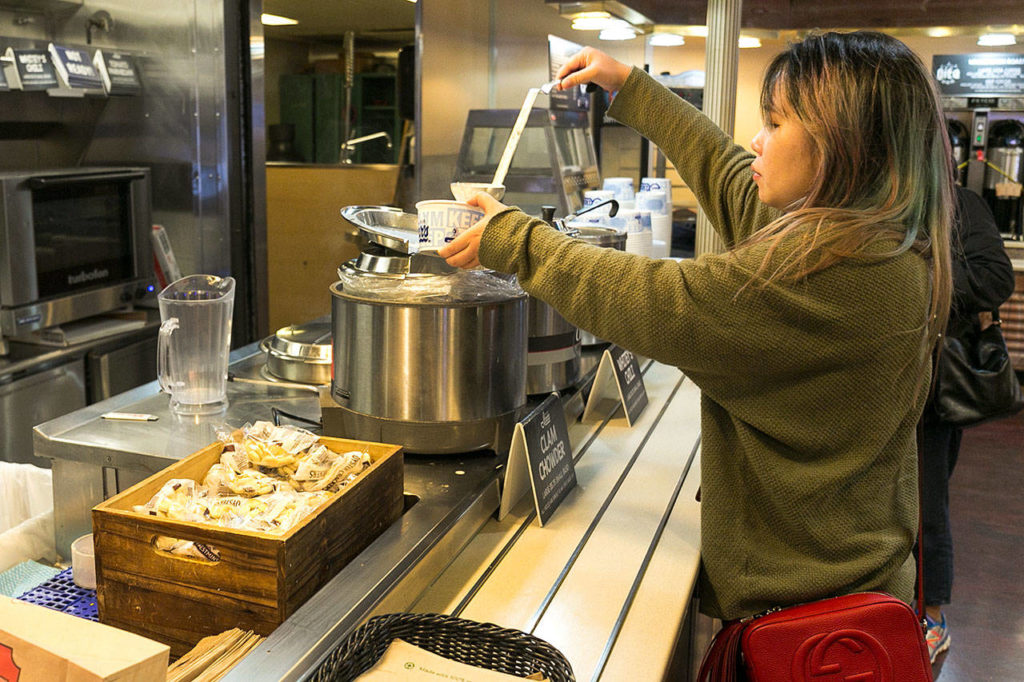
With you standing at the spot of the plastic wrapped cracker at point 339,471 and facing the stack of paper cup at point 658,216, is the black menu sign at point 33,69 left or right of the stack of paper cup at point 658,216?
left

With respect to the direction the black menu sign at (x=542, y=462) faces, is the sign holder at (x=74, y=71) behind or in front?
behind

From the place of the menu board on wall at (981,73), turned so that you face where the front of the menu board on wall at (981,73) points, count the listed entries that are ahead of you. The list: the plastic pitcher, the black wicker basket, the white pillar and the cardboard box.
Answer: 4

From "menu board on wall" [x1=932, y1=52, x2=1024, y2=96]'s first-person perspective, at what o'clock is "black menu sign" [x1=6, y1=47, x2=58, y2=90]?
The black menu sign is roughly at 1 o'clock from the menu board on wall.

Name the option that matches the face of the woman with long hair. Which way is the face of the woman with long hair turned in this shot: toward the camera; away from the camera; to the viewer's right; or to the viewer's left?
to the viewer's left

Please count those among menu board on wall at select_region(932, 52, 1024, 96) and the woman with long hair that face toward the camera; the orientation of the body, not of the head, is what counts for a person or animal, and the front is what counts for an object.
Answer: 1

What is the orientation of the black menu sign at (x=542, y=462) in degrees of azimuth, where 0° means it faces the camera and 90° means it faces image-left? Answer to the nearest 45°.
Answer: approximately 315°

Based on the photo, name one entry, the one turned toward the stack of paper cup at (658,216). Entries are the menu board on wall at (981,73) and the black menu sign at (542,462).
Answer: the menu board on wall

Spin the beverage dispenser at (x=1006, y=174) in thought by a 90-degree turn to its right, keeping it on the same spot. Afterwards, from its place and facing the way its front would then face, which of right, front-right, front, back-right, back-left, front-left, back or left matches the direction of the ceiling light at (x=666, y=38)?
front-left

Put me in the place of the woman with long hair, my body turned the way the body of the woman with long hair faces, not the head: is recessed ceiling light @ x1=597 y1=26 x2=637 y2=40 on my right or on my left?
on my right

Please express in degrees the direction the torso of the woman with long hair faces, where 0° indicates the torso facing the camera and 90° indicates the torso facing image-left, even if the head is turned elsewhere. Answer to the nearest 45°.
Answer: approximately 90°
